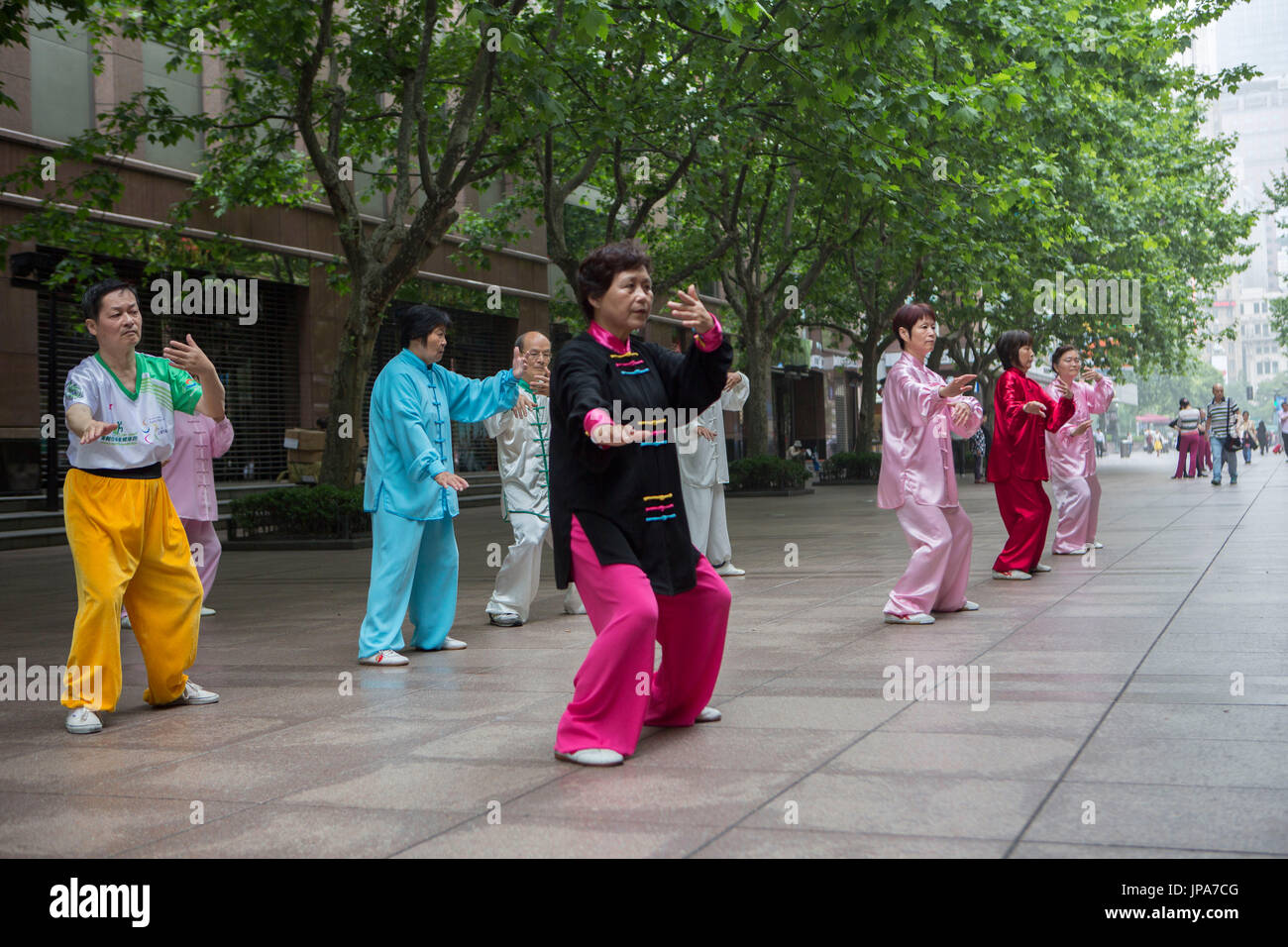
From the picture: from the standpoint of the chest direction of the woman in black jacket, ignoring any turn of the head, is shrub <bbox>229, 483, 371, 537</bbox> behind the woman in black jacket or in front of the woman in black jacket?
behind

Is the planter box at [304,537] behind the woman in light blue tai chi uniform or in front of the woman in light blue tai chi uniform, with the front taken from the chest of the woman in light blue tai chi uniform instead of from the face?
behind

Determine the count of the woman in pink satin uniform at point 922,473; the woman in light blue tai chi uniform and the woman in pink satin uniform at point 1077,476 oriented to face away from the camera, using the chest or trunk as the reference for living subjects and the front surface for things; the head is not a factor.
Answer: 0

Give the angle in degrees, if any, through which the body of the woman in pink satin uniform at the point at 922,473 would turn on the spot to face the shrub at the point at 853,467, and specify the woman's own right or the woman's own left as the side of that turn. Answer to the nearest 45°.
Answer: approximately 135° to the woman's own left

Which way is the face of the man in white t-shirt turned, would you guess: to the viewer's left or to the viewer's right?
to the viewer's right

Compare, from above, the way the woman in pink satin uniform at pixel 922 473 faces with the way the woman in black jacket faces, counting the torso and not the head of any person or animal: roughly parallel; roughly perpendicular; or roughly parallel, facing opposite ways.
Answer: roughly parallel

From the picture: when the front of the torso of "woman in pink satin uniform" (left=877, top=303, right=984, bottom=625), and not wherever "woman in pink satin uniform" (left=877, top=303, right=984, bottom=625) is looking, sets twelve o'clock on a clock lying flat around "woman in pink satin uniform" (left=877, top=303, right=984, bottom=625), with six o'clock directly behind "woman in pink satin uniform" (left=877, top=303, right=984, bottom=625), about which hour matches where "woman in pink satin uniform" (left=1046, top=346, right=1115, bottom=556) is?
"woman in pink satin uniform" (left=1046, top=346, right=1115, bottom=556) is roughly at 8 o'clock from "woman in pink satin uniform" (left=877, top=303, right=984, bottom=625).

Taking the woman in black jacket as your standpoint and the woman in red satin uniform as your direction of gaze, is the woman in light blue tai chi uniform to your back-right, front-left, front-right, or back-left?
front-left

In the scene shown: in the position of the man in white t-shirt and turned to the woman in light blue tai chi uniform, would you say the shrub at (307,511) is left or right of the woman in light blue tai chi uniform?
left

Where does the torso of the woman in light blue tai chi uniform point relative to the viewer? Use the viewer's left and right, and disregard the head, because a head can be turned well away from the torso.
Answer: facing the viewer and to the right of the viewer

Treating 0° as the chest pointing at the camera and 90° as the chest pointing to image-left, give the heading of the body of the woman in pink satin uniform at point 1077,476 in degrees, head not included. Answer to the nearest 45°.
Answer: approximately 315°

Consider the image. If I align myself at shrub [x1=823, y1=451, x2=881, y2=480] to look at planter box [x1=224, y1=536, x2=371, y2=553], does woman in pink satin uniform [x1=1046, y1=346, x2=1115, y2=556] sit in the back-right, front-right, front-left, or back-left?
front-left

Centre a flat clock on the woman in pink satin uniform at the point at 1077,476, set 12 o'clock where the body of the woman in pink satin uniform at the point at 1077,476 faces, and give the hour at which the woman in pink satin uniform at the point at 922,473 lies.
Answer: the woman in pink satin uniform at the point at 922,473 is roughly at 2 o'clock from the woman in pink satin uniform at the point at 1077,476.
